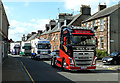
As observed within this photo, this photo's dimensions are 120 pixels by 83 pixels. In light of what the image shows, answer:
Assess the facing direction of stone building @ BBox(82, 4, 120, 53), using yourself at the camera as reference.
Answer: facing the viewer and to the left of the viewer

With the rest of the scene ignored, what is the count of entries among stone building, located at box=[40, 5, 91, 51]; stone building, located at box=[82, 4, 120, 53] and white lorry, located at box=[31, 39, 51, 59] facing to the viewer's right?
0

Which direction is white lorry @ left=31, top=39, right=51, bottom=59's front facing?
toward the camera

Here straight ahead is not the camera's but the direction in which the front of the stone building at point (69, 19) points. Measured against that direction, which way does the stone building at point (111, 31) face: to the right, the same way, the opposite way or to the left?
the same way

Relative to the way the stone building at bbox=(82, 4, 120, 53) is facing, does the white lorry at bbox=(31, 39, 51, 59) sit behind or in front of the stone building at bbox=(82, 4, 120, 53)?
in front

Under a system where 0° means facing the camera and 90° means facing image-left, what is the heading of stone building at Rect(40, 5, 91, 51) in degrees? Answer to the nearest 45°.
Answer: approximately 45°

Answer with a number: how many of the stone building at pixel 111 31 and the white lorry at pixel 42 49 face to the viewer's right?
0

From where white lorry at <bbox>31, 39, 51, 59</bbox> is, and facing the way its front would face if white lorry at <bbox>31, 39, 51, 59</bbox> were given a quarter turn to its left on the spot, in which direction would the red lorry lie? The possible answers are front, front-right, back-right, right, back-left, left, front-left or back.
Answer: right

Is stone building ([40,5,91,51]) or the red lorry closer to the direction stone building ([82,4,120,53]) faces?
the red lorry

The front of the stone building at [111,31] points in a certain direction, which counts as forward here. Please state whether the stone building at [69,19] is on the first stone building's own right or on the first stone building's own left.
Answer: on the first stone building's own right

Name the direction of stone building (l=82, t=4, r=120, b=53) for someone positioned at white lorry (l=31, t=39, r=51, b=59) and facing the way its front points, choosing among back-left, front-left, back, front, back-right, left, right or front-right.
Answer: left
